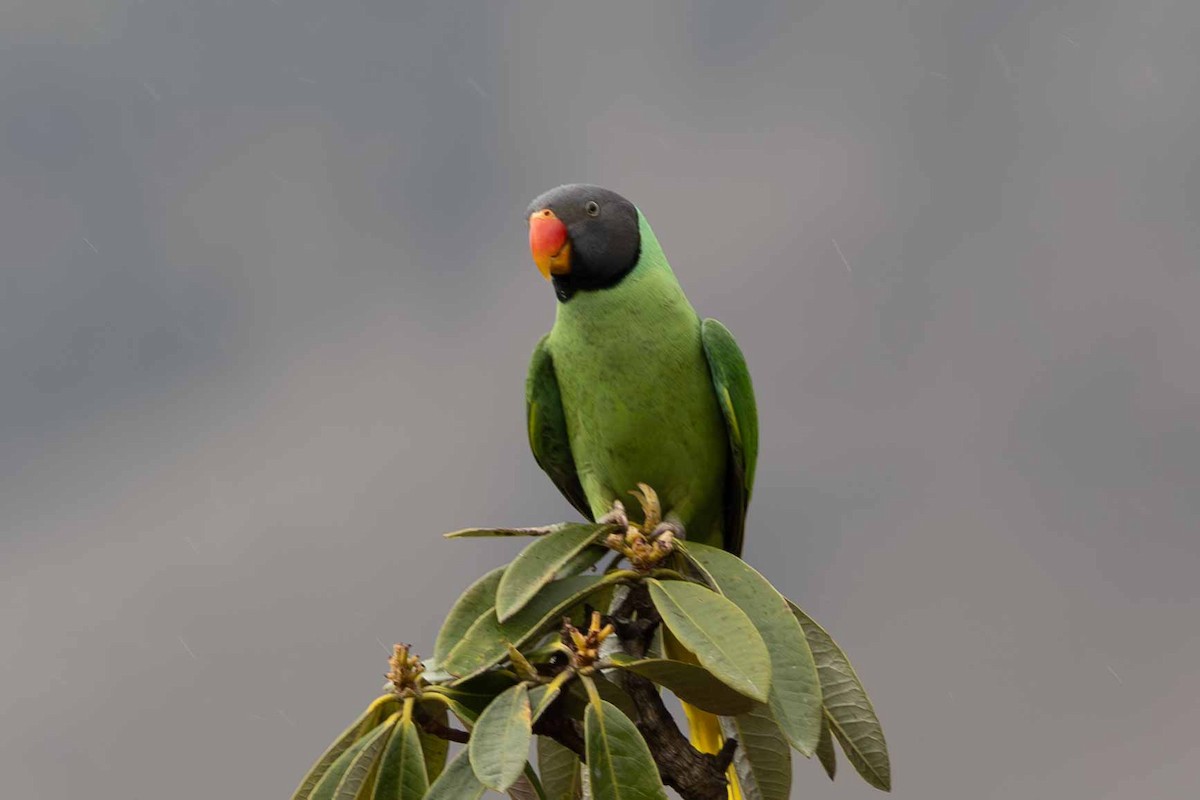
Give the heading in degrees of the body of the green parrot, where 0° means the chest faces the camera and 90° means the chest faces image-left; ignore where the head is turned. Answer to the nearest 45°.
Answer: approximately 45°
